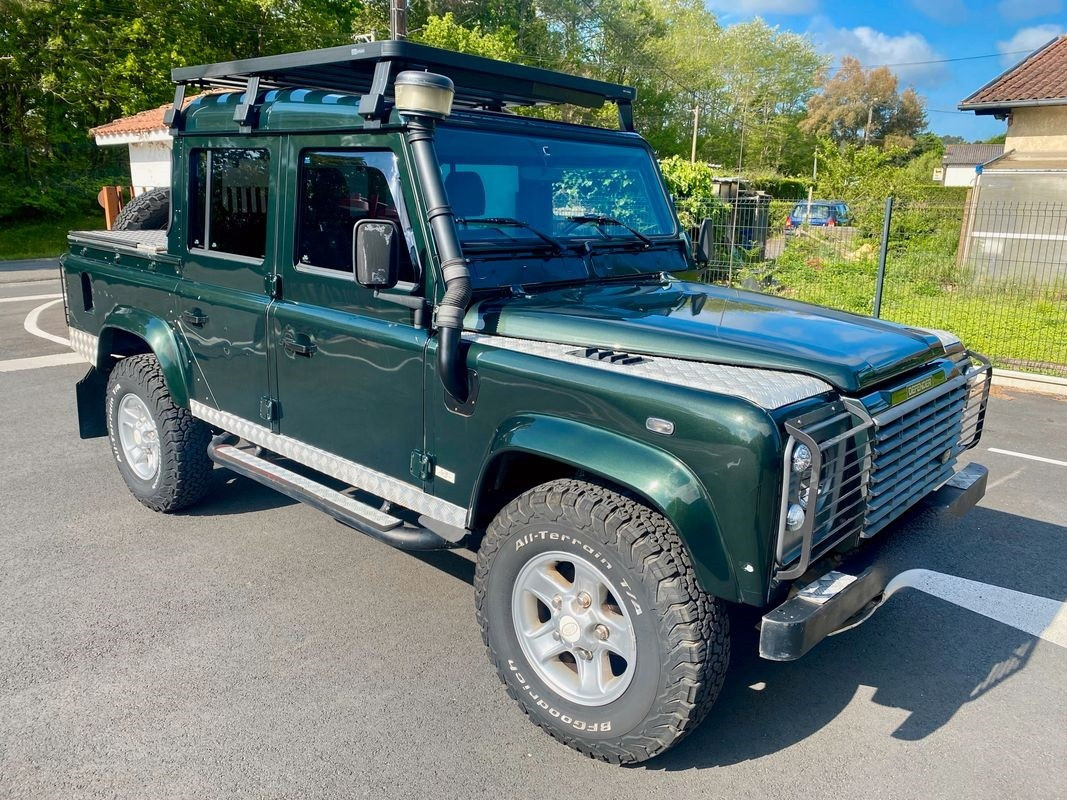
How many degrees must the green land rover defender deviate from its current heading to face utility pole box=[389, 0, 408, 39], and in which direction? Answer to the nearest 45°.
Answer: approximately 135° to its left

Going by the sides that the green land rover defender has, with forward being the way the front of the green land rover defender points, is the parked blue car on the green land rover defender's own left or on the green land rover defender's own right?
on the green land rover defender's own left

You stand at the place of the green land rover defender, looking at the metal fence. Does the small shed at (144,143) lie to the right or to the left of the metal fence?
left

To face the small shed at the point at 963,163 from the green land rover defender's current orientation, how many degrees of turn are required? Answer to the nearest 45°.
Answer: approximately 90° to its left

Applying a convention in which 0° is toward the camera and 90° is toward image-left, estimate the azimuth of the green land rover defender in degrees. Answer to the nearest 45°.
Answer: approximately 315°

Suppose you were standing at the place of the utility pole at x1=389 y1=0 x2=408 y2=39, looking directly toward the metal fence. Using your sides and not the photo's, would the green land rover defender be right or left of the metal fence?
right

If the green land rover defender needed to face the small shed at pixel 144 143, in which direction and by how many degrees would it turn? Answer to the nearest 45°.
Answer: approximately 180°

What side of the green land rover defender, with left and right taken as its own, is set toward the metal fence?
left
